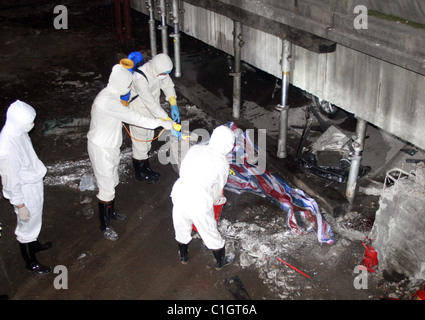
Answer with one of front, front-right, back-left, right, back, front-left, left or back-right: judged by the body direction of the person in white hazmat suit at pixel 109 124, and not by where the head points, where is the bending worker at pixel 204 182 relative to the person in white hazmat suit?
front-right

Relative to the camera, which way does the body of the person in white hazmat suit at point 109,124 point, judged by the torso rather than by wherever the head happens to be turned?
to the viewer's right

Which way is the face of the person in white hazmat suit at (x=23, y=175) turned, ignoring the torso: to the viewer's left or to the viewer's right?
to the viewer's right

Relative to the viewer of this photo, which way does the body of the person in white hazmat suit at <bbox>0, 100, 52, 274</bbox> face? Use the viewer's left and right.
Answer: facing to the right of the viewer

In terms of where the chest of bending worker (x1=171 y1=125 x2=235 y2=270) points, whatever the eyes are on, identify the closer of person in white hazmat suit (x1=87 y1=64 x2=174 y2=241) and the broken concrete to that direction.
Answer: the broken concrete

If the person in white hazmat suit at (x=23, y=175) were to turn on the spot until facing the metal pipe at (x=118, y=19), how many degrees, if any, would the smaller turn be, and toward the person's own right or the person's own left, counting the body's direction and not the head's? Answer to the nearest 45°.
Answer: approximately 90° to the person's own left

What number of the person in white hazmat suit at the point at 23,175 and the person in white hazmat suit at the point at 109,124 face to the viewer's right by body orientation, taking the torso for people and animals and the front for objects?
2

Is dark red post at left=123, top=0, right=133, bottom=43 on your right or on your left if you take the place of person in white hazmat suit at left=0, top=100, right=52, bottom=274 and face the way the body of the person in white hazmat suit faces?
on your left

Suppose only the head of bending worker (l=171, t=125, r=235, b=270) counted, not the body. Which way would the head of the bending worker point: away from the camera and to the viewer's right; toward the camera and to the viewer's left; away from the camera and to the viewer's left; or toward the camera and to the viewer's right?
away from the camera and to the viewer's right

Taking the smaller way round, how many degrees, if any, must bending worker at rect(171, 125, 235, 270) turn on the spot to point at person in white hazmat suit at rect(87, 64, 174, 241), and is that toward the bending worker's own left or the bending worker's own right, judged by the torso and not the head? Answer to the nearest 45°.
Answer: approximately 90° to the bending worker's own left
